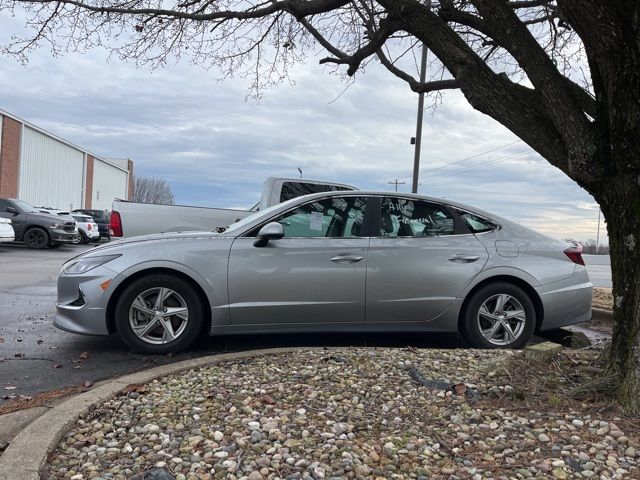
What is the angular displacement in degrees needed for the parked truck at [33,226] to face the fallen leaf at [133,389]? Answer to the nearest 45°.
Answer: approximately 45° to its right

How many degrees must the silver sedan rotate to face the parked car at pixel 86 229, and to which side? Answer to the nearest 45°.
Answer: approximately 45° to its right

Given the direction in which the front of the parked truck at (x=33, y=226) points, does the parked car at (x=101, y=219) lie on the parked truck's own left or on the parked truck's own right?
on the parked truck's own left

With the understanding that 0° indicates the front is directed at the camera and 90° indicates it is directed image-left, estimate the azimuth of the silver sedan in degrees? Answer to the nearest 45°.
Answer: approximately 90°

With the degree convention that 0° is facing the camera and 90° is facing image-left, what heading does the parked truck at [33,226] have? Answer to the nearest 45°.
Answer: approximately 315°

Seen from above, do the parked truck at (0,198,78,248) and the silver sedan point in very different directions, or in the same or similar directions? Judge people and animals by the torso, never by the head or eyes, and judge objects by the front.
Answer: very different directions

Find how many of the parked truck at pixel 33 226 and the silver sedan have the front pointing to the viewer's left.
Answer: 1

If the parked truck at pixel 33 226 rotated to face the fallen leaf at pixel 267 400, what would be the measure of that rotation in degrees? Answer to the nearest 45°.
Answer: approximately 45° to its right

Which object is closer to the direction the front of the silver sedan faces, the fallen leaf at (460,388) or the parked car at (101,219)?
the parked car

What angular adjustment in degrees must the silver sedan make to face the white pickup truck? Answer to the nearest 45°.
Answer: approximately 45° to its right

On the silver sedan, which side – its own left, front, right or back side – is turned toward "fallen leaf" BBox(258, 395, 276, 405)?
left

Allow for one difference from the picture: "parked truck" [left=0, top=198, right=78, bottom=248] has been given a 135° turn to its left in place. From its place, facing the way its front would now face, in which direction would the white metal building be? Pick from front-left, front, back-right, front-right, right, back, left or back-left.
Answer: front
